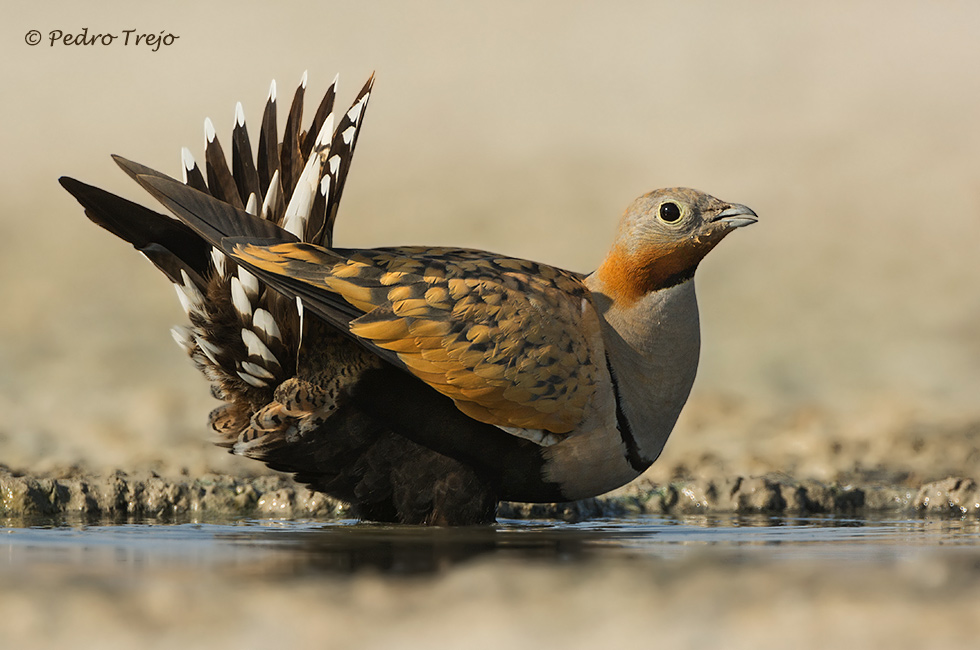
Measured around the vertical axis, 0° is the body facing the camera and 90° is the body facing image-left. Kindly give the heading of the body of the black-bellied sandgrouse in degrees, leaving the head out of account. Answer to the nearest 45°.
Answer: approximately 270°
